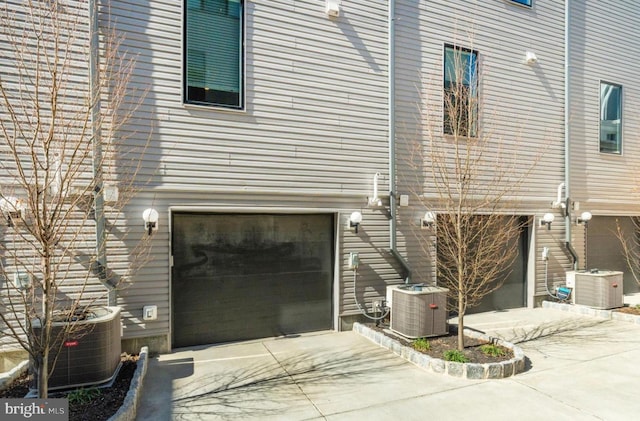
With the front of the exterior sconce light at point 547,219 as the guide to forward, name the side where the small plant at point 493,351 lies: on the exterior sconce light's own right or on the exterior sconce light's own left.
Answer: on the exterior sconce light's own right

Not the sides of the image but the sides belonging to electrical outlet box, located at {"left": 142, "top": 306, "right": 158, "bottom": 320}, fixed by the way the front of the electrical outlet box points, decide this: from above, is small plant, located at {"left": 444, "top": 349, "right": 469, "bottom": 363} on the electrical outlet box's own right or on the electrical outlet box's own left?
on the electrical outlet box's own left

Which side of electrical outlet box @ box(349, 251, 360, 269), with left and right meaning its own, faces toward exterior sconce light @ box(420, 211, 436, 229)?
left

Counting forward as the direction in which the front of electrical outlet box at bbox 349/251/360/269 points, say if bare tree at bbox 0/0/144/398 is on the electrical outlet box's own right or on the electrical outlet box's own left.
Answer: on the electrical outlet box's own right

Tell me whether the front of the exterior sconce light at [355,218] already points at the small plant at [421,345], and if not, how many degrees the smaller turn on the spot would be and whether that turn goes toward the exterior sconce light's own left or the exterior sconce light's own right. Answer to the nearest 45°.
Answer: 0° — it already faces it

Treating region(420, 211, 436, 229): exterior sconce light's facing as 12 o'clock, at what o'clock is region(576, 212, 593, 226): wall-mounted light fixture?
The wall-mounted light fixture is roughly at 9 o'clock from the exterior sconce light.

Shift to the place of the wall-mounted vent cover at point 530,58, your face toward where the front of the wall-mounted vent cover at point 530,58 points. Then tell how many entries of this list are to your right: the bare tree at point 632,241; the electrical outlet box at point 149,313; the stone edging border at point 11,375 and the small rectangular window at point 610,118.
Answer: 2

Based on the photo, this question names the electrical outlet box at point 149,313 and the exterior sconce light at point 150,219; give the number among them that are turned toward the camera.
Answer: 2

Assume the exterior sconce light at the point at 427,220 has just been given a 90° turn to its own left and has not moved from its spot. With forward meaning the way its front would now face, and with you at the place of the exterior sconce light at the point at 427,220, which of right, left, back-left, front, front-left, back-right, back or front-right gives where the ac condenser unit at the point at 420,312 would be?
back-right
